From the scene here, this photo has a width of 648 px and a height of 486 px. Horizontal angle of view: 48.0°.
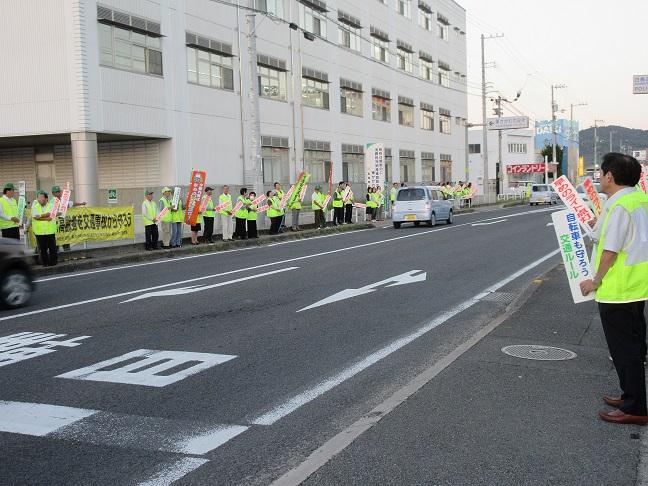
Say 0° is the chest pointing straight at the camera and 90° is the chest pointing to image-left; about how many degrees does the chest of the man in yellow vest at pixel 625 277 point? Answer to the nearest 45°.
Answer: approximately 90°

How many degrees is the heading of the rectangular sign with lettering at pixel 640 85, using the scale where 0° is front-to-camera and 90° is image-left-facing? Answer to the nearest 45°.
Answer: approximately 0°

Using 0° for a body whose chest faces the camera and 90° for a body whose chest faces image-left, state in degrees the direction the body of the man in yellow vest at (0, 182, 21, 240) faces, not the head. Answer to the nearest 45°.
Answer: approximately 315°

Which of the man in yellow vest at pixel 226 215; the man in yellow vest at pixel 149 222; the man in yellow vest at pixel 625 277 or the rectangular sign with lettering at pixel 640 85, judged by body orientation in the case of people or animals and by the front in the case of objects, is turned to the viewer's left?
the man in yellow vest at pixel 625 277

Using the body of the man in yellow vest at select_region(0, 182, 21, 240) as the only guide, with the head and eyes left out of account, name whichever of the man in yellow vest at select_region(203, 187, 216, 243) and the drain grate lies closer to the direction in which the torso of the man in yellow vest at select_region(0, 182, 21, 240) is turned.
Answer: the drain grate

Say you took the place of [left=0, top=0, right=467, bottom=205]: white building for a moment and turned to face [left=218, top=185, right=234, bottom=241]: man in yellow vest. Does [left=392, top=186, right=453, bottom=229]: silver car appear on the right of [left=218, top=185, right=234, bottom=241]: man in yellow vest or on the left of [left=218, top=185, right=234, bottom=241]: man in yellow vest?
left
